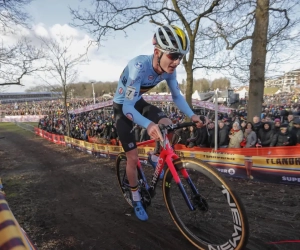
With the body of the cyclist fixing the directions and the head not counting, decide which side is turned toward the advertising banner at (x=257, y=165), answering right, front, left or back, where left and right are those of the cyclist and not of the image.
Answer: left

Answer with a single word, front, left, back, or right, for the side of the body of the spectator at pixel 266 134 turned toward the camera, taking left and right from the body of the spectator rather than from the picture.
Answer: front

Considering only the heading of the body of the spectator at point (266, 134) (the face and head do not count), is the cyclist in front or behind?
in front

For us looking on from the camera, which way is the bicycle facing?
facing the viewer and to the right of the viewer

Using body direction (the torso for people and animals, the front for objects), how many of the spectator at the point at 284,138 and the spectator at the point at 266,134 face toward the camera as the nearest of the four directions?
2

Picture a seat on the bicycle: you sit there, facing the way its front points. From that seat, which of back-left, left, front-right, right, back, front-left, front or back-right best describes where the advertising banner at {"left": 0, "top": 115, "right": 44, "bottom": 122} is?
back

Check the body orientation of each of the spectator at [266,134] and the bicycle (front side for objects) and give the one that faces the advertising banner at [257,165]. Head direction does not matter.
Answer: the spectator

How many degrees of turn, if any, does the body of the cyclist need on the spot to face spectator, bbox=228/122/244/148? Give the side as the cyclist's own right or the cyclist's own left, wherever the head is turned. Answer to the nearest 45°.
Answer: approximately 90° to the cyclist's own left

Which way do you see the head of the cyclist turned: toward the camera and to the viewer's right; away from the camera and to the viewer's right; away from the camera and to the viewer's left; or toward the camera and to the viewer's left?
toward the camera and to the viewer's right

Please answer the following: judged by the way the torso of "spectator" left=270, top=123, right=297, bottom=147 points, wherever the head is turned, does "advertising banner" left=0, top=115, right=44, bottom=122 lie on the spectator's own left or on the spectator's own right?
on the spectator's own right
